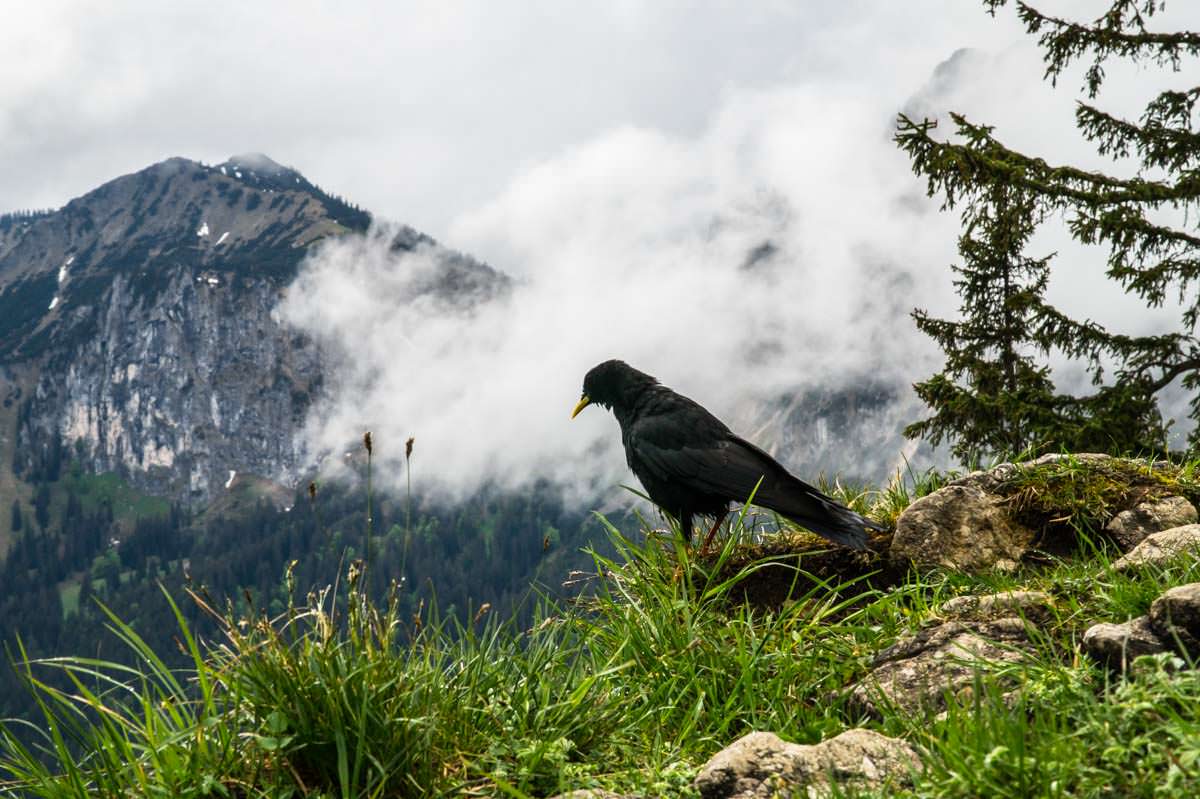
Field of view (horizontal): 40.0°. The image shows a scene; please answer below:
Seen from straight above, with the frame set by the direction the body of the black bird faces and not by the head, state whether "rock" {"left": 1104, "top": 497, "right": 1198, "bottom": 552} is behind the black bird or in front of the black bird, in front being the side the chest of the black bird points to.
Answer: behind

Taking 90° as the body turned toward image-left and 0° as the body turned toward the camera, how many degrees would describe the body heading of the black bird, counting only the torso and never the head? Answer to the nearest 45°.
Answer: approximately 90°

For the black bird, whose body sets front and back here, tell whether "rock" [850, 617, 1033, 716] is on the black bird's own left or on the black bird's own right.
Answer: on the black bird's own left

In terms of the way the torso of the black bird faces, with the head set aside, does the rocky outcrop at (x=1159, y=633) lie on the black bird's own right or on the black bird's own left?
on the black bird's own left

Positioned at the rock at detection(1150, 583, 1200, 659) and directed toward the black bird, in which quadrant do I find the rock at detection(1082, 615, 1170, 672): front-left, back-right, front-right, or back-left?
front-left

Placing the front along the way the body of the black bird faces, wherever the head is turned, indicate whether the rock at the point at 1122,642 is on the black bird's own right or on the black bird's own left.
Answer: on the black bird's own left

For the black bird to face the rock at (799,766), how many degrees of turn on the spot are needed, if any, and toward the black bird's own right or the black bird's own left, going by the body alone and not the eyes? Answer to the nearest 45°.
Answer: approximately 90° to the black bird's own left

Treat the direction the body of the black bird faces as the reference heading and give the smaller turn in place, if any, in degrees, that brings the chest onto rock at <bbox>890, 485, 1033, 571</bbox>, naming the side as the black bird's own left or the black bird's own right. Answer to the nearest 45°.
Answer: approximately 135° to the black bird's own left

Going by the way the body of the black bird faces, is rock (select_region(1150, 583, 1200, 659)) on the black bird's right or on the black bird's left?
on the black bird's left
